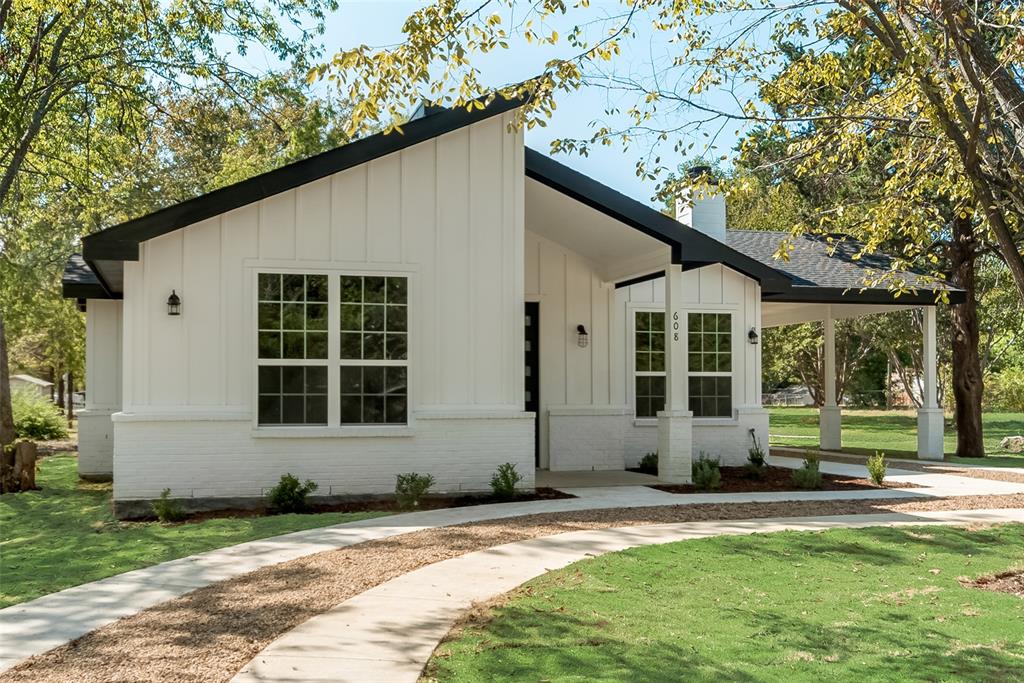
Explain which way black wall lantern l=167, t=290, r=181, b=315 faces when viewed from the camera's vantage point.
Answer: facing the viewer

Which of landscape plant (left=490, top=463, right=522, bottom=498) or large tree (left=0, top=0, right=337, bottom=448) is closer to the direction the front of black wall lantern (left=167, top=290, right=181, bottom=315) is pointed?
the landscape plant

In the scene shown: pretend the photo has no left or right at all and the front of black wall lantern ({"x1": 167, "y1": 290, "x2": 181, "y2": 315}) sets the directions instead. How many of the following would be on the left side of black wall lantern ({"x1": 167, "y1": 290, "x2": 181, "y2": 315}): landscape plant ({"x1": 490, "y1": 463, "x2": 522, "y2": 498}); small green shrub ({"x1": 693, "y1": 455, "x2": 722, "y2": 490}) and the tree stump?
2

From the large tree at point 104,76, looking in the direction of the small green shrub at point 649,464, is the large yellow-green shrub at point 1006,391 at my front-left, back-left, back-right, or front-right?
front-left

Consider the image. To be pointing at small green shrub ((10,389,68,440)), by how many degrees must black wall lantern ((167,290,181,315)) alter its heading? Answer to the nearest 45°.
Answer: approximately 180°

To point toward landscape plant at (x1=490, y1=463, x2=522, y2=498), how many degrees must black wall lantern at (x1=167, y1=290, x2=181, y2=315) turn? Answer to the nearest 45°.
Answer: approximately 90° to its left

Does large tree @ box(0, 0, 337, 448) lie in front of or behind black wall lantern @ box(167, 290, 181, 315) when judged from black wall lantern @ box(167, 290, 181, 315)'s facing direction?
behind

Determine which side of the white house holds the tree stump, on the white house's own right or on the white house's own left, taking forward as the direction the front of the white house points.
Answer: on the white house's own right

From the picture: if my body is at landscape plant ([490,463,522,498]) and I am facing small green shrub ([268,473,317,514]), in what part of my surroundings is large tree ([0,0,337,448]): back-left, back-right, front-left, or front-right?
front-right

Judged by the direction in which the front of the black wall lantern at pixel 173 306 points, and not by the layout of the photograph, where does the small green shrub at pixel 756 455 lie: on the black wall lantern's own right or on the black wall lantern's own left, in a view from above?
on the black wall lantern's own left

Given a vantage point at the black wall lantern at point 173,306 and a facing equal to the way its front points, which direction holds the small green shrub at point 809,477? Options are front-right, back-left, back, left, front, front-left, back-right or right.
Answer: left

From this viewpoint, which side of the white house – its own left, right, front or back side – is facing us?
front

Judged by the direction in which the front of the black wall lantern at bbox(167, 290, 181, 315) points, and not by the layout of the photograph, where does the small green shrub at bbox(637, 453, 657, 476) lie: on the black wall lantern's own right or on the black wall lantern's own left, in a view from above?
on the black wall lantern's own left

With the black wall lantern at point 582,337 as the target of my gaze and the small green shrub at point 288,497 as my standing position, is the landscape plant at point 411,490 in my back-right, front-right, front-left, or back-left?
front-right
